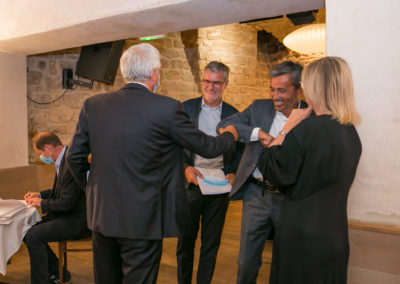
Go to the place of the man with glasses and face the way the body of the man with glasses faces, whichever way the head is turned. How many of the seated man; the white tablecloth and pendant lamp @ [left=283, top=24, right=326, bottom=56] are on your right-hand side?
2

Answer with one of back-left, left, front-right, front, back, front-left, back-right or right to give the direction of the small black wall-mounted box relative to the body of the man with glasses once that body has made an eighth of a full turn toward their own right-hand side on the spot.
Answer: right

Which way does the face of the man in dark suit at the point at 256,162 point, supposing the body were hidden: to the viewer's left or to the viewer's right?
to the viewer's left

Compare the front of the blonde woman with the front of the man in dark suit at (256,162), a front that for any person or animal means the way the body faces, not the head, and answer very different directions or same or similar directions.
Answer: very different directions

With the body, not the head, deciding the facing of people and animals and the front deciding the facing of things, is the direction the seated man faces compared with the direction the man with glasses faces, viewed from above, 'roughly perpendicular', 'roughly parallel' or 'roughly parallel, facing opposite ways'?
roughly perpendicular

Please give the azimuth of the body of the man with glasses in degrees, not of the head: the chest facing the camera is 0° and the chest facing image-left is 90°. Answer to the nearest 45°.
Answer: approximately 0°

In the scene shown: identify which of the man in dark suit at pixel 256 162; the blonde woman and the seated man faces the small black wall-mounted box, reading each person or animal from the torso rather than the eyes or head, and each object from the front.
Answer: the blonde woman

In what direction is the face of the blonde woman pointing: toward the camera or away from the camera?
away from the camera
